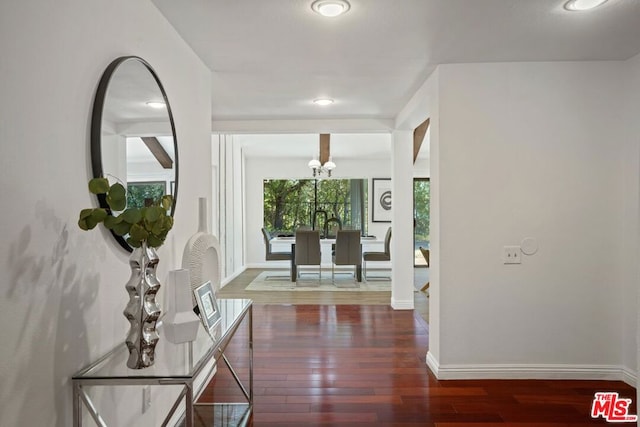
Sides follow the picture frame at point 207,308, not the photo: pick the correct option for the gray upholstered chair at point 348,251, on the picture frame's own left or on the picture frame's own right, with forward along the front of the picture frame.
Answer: on the picture frame's own left

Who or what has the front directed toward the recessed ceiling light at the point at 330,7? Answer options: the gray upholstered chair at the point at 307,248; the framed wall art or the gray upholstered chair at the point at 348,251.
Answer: the framed wall art

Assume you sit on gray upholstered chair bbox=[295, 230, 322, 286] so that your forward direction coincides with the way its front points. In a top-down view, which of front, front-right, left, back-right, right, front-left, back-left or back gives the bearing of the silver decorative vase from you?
back

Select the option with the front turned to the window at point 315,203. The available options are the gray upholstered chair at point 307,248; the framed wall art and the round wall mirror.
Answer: the gray upholstered chair

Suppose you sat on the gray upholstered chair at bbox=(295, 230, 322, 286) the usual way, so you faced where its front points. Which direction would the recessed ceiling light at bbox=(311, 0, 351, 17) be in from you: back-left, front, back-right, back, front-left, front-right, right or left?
back

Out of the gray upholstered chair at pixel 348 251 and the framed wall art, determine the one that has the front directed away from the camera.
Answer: the gray upholstered chair

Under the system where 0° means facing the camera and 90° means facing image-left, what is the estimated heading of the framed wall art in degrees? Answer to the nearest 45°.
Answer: approximately 0°

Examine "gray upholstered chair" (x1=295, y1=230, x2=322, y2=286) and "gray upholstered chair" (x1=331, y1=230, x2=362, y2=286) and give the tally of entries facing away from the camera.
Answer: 2

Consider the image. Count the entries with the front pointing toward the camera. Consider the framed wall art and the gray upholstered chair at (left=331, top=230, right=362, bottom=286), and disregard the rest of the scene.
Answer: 1

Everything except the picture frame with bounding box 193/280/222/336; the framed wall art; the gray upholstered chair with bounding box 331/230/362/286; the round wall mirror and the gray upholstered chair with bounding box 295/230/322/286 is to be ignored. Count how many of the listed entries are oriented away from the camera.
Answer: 2

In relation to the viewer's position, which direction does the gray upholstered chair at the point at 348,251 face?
facing away from the viewer

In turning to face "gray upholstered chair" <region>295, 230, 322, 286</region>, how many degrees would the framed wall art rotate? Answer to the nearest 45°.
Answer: approximately 45° to its right

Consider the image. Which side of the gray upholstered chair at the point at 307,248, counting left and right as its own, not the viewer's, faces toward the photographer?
back

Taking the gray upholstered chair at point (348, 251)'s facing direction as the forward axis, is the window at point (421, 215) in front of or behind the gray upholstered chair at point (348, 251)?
in front
